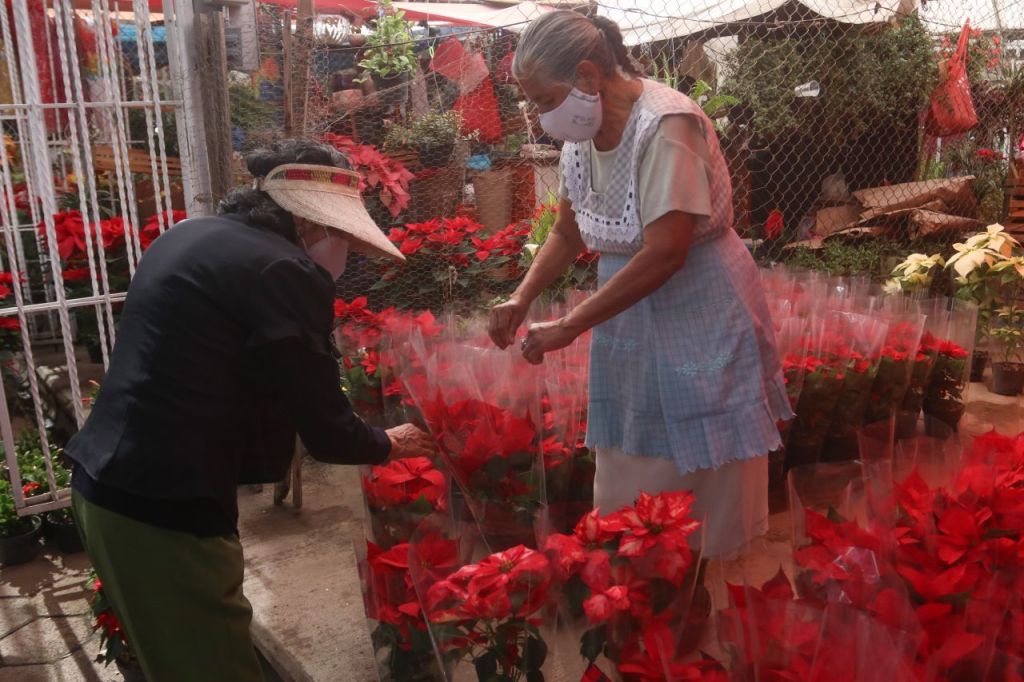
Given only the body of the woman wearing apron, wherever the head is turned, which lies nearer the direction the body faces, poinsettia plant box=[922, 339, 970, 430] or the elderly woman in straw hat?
the elderly woman in straw hat

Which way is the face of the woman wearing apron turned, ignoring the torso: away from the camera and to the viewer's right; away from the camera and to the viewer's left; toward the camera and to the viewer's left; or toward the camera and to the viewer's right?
toward the camera and to the viewer's left

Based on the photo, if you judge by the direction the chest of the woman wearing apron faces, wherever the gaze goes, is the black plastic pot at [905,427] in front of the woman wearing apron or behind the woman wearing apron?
behind

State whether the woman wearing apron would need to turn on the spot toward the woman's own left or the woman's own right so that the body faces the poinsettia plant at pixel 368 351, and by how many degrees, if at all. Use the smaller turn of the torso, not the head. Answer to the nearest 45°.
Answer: approximately 90° to the woman's own right

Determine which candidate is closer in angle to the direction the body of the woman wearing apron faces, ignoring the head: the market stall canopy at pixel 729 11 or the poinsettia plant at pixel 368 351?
the poinsettia plant

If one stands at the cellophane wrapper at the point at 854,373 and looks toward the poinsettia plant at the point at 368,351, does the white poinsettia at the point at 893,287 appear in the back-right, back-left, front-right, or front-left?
back-right

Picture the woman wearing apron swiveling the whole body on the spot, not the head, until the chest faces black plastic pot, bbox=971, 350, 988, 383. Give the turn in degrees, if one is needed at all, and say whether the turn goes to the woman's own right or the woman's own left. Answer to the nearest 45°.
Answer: approximately 180°

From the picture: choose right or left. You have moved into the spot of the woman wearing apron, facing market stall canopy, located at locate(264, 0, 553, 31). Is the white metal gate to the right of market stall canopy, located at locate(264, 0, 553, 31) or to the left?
left

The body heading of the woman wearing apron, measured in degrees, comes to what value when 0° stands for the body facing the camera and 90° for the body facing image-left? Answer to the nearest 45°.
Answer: approximately 45°

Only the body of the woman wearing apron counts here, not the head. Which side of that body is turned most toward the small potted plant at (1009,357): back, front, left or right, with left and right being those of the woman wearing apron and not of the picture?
back

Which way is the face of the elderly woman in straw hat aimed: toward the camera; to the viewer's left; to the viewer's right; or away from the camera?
to the viewer's right

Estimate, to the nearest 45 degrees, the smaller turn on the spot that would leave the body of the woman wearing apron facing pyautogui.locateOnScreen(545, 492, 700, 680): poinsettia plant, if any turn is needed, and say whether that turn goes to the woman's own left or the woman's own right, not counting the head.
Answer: approximately 45° to the woman's own left
